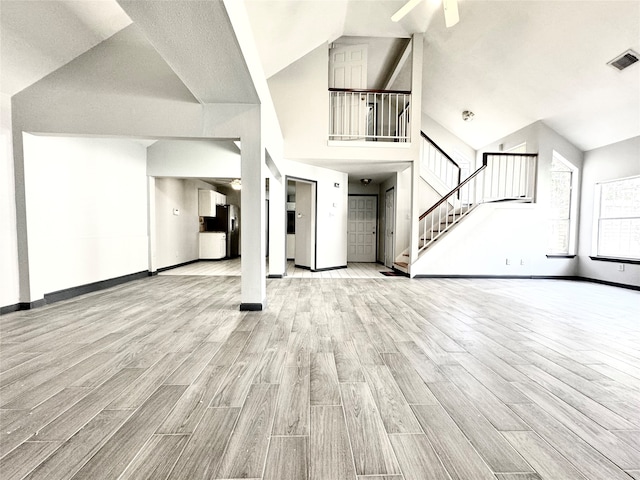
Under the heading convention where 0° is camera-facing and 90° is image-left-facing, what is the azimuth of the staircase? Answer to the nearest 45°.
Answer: approximately 90°

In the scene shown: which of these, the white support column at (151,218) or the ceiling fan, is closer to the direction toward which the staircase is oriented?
the white support column

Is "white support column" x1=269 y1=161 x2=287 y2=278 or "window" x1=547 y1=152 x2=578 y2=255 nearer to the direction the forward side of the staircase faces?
the white support column

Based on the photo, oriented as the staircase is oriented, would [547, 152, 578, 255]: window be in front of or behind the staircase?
behind

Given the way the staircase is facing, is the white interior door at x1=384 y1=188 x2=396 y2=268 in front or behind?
in front

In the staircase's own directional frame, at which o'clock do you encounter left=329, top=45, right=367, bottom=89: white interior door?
The white interior door is roughly at 11 o'clock from the staircase.

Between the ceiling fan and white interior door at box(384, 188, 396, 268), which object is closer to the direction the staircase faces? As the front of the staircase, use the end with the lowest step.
the white interior door

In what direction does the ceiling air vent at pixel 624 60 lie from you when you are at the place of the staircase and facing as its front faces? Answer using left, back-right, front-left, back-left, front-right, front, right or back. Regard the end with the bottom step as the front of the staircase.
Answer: back-left

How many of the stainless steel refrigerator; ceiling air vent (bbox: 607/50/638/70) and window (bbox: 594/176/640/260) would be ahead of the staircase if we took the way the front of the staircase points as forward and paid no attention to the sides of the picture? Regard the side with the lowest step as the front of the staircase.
1

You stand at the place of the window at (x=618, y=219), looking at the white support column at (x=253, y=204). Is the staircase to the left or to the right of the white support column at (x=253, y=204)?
right

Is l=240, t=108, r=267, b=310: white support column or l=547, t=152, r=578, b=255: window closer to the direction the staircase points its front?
the white support column

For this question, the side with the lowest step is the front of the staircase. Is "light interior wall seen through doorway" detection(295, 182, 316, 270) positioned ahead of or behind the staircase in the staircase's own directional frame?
ahead

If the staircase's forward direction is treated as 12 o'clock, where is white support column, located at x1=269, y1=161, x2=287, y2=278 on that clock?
The white support column is roughly at 11 o'clock from the staircase.

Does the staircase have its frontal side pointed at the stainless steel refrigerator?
yes

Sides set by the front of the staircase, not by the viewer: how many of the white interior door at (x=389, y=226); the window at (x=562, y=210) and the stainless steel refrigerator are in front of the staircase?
2
